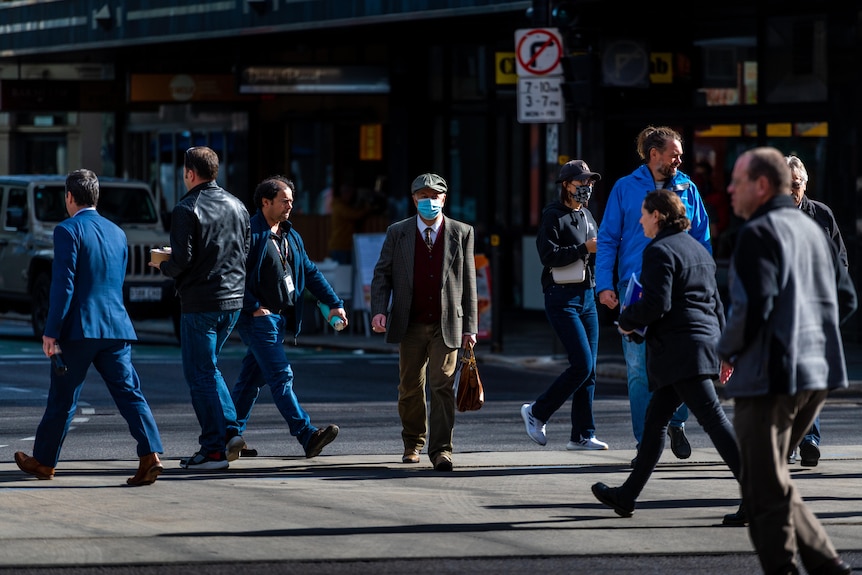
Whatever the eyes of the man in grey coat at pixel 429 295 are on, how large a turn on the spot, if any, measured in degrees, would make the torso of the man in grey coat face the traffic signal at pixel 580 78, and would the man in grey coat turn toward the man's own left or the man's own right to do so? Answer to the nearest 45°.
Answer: approximately 180°

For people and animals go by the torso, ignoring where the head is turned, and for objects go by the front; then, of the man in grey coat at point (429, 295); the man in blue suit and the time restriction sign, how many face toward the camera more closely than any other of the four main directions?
2

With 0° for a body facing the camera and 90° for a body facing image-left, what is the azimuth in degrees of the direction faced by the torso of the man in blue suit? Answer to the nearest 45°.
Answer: approximately 135°

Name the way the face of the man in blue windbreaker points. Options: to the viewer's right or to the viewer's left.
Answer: to the viewer's right

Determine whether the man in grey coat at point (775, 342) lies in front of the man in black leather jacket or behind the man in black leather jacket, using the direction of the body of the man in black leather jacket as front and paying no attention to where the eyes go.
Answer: behind

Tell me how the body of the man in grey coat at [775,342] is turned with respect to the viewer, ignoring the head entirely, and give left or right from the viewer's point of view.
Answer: facing away from the viewer and to the left of the viewer

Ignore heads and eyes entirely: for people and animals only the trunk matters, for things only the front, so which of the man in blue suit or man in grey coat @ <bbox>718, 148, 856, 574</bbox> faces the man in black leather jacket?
the man in grey coat

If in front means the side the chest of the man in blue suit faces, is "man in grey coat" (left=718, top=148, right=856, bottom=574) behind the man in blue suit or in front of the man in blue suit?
behind

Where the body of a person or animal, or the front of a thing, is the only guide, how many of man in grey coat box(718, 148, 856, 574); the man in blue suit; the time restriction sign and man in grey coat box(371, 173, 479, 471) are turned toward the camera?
2

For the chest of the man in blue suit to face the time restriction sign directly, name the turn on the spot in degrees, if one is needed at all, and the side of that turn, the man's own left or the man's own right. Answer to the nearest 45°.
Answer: approximately 90° to the man's own right

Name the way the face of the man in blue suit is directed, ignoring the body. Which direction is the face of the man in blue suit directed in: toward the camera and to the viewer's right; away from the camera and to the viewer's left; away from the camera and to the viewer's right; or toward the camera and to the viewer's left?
away from the camera and to the viewer's left

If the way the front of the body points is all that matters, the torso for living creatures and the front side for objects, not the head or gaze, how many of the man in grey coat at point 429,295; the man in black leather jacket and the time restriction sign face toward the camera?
2

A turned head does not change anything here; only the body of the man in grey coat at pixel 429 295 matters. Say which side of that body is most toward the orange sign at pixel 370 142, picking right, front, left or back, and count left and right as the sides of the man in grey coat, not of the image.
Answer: back
